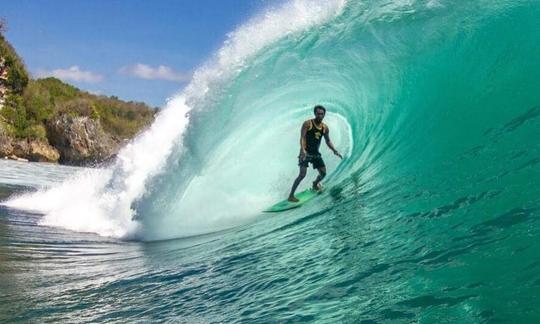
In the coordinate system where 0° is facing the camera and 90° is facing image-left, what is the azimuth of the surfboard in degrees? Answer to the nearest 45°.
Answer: approximately 45°
